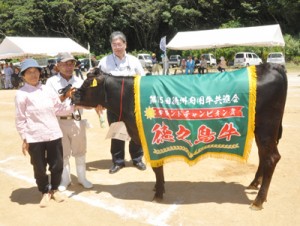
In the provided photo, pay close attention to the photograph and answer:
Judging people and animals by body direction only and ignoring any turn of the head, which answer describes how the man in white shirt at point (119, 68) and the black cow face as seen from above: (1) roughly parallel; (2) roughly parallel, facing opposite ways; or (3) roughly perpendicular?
roughly perpendicular

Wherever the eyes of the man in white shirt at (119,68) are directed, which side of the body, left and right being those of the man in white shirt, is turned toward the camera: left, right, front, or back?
front

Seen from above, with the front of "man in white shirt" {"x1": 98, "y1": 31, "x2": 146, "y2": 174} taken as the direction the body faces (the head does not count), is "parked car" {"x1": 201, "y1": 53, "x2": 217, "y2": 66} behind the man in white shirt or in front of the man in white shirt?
behind

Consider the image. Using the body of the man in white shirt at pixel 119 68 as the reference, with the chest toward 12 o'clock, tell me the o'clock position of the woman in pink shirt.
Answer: The woman in pink shirt is roughly at 1 o'clock from the man in white shirt.

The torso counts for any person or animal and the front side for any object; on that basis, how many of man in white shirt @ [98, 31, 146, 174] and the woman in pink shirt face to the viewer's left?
0

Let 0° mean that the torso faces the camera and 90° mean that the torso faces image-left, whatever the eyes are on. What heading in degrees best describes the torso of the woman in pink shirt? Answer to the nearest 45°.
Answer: approximately 315°

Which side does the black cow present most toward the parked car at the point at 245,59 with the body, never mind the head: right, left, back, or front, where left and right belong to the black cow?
right

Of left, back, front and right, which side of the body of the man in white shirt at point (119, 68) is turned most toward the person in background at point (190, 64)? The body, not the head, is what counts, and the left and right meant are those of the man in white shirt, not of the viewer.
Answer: back

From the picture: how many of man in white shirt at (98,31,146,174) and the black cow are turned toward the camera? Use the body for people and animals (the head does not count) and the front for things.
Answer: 1

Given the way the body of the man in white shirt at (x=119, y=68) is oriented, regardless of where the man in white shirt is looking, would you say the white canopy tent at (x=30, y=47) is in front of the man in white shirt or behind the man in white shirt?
behind

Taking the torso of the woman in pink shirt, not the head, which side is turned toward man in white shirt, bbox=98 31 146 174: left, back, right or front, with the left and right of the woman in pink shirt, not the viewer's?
left

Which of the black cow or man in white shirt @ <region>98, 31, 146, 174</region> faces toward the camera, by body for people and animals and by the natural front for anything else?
the man in white shirt

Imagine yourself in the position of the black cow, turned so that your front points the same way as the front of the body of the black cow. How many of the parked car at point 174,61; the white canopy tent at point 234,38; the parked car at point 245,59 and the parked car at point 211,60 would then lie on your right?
4

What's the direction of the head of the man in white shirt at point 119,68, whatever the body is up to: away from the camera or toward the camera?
toward the camera

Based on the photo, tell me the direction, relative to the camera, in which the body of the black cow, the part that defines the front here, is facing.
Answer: to the viewer's left
